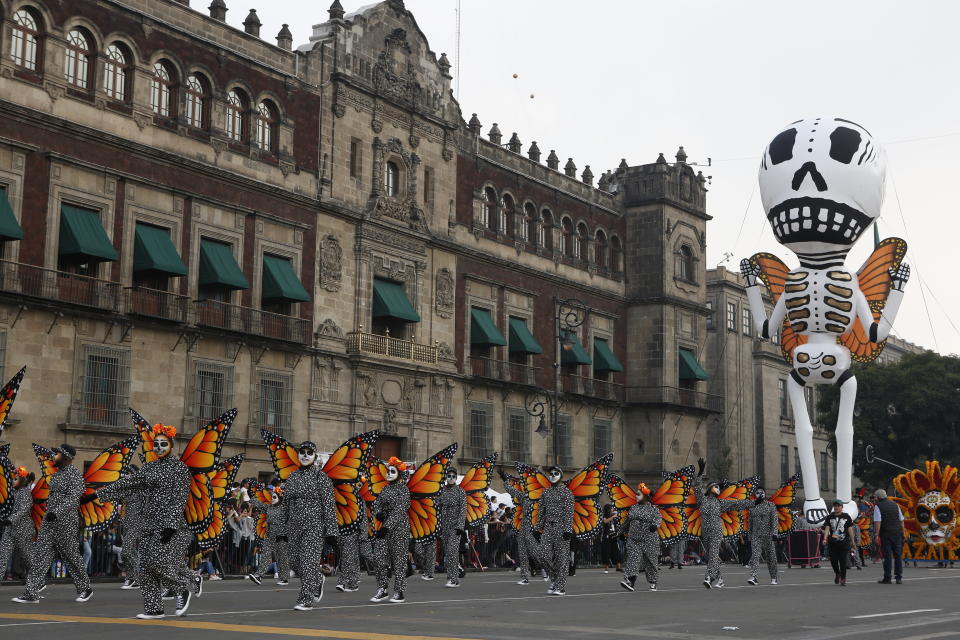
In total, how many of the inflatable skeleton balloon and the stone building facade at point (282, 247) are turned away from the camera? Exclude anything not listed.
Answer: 0

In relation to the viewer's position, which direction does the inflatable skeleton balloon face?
facing the viewer

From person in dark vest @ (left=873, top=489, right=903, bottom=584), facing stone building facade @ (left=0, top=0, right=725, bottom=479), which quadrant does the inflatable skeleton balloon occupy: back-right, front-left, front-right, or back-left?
front-right

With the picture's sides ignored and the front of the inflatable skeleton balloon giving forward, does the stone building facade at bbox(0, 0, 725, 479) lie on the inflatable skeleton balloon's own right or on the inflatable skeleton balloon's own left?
on the inflatable skeleton balloon's own right

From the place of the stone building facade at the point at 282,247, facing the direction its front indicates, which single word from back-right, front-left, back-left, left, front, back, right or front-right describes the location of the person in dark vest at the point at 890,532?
front

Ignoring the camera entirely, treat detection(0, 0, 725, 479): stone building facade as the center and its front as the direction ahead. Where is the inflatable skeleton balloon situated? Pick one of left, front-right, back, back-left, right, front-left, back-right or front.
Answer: front
